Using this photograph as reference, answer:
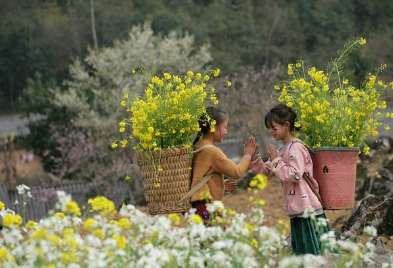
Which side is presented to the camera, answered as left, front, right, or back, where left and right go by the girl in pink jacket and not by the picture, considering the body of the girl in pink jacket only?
left

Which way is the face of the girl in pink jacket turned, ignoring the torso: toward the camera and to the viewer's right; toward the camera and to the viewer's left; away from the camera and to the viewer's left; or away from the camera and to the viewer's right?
toward the camera and to the viewer's left

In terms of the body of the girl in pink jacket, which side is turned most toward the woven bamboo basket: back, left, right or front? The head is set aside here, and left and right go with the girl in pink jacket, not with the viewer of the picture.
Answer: front
